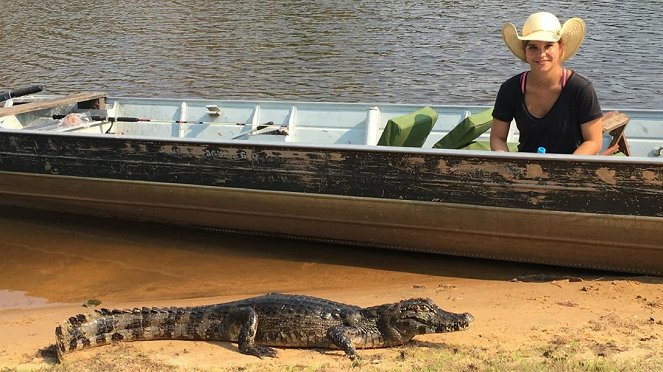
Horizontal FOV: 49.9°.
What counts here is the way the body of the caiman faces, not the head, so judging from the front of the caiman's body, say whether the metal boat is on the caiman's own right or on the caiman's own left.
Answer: on the caiman's own left

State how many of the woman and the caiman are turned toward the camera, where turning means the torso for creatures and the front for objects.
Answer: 1

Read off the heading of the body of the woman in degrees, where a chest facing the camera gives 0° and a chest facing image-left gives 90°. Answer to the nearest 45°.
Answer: approximately 0°

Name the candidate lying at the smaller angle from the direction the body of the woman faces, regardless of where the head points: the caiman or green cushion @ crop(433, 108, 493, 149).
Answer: the caiman

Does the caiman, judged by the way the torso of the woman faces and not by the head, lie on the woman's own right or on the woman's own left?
on the woman's own right

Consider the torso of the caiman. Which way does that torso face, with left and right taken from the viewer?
facing to the right of the viewer

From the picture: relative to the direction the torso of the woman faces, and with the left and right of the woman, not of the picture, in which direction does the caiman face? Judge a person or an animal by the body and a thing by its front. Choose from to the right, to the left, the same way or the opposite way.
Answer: to the left

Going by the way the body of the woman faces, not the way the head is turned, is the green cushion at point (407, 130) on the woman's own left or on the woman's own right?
on the woman's own right
